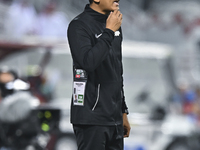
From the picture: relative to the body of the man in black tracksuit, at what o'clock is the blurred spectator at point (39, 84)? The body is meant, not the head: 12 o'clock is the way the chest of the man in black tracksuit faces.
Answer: The blurred spectator is roughly at 7 o'clock from the man in black tracksuit.

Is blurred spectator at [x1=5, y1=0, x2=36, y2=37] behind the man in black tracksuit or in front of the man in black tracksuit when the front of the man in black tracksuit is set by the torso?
behind

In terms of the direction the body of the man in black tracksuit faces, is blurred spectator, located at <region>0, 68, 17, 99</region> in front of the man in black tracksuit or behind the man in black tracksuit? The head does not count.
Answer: behind

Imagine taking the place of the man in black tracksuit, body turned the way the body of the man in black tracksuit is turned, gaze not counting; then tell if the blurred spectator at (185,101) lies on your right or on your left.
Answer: on your left

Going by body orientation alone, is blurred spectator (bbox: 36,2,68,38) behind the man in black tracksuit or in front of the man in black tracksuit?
behind

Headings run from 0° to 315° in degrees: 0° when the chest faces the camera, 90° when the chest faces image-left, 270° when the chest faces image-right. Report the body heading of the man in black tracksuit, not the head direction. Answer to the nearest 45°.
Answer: approximately 315°
